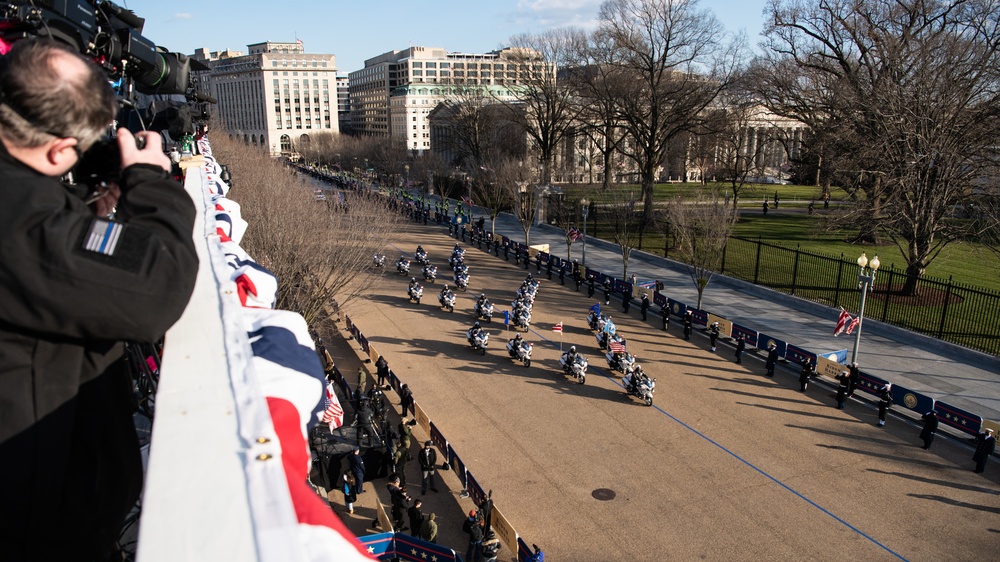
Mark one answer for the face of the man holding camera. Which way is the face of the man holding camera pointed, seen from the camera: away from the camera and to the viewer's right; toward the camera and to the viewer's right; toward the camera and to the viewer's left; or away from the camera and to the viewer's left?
away from the camera and to the viewer's right

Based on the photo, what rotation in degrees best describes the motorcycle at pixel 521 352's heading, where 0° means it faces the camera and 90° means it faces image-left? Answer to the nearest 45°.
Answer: approximately 315°

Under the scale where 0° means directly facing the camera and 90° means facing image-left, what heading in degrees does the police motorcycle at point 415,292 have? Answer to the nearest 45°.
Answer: approximately 315°

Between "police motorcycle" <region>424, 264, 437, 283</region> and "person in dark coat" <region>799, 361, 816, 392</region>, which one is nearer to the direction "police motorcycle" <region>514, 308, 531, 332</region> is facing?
the person in dark coat

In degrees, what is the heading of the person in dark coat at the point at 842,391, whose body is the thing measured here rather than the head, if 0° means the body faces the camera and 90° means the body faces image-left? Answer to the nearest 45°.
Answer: approximately 45°

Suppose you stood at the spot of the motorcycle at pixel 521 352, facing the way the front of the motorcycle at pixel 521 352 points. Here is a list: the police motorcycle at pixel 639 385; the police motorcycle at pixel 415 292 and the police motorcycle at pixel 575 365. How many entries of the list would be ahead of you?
2

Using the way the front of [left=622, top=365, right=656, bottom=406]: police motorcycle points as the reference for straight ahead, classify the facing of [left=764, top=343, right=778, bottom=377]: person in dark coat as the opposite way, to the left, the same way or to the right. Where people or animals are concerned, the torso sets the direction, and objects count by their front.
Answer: to the right

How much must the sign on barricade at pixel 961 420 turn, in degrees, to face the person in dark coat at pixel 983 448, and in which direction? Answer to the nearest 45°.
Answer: approximately 45° to its left

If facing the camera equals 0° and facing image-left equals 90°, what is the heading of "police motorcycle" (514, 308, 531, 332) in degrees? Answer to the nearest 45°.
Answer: approximately 315°

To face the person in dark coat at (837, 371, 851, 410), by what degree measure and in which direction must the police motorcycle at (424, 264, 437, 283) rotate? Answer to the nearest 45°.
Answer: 0° — it already faces them

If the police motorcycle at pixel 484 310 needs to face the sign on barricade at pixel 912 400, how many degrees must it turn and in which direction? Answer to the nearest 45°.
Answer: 0° — it already faces it
